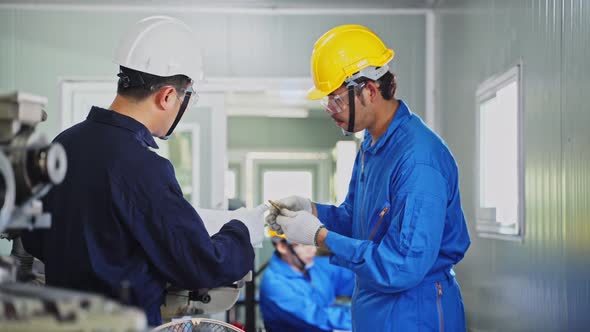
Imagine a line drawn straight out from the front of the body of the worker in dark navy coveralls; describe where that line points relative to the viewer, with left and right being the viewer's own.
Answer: facing away from the viewer and to the right of the viewer

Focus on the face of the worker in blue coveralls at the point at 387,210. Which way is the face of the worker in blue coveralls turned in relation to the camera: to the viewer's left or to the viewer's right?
to the viewer's left

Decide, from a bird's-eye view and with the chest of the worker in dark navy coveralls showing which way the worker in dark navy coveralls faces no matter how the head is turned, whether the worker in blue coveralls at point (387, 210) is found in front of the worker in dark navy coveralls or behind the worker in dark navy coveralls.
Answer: in front

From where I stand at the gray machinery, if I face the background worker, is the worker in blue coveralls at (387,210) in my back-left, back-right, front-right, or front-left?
front-right

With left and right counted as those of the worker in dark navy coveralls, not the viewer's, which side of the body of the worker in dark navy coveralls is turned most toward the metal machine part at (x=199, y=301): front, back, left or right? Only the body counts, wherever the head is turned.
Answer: front
